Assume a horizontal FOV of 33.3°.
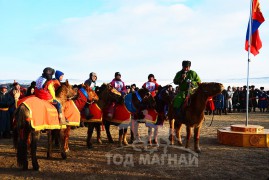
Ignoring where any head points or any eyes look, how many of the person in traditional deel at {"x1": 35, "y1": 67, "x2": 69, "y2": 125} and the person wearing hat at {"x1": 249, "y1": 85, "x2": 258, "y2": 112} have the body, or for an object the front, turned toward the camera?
1
